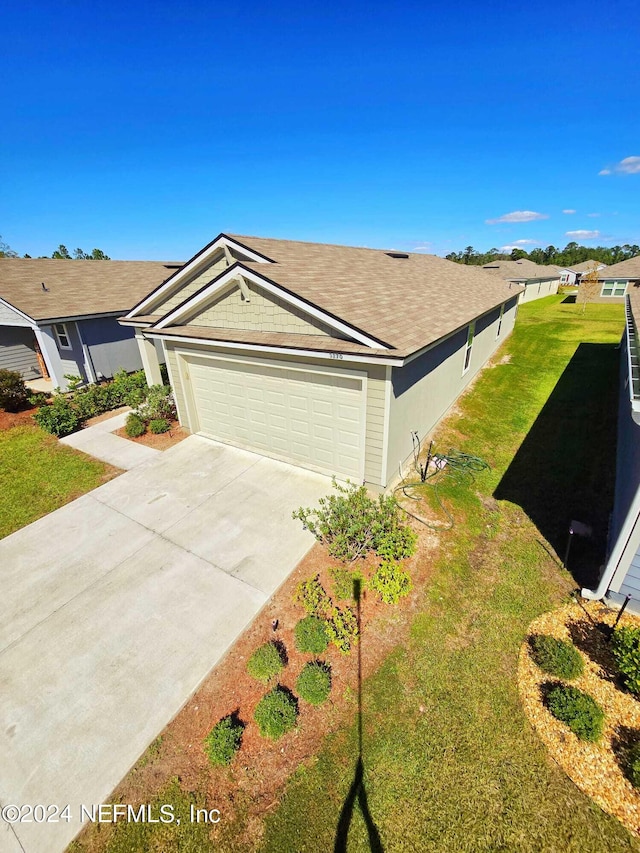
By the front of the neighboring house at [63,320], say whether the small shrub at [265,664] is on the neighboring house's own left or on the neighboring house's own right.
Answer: on the neighboring house's own left

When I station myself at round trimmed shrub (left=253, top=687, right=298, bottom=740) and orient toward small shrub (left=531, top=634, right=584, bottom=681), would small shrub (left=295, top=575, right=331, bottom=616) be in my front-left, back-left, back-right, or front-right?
front-left

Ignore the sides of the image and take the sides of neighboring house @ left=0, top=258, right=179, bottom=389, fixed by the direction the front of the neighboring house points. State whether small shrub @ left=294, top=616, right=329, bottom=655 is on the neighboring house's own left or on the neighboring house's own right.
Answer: on the neighboring house's own left

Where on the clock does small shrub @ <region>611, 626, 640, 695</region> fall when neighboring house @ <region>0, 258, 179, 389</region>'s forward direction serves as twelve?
The small shrub is roughly at 10 o'clock from the neighboring house.

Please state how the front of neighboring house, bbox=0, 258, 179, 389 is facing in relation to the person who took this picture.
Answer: facing the viewer and to the left of the viewer

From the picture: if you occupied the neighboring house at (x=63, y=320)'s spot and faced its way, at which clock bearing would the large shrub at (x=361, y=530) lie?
The large shrub is roughly at 10 o'clock from the neighboring house.

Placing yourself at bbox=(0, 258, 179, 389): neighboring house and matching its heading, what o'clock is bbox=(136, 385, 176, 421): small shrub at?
The small shrub is roughly at 10 o'clock from the neighboring house.

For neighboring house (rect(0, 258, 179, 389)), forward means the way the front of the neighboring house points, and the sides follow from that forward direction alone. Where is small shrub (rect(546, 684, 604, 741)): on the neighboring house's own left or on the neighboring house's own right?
on the neighboring house's own left

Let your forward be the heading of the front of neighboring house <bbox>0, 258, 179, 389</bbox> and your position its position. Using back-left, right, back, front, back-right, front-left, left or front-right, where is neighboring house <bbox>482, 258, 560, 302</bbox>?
back-left

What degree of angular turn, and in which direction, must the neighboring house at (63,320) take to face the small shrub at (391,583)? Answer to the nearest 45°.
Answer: approximately 45° to its left

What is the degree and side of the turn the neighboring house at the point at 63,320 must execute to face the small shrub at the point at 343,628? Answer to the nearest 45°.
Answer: approximately 45° to its left

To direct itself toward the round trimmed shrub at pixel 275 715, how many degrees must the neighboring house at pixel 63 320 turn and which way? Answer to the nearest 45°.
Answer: approximately 45° to its left

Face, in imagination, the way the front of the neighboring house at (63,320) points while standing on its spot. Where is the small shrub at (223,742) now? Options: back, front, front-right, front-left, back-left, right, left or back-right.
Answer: front-left

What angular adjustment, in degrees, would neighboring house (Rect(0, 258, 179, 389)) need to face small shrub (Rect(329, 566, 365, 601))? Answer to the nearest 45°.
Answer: approximately 45° to its left

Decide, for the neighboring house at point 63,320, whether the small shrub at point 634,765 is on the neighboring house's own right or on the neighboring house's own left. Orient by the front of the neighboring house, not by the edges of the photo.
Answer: on the neighboring house's own left
